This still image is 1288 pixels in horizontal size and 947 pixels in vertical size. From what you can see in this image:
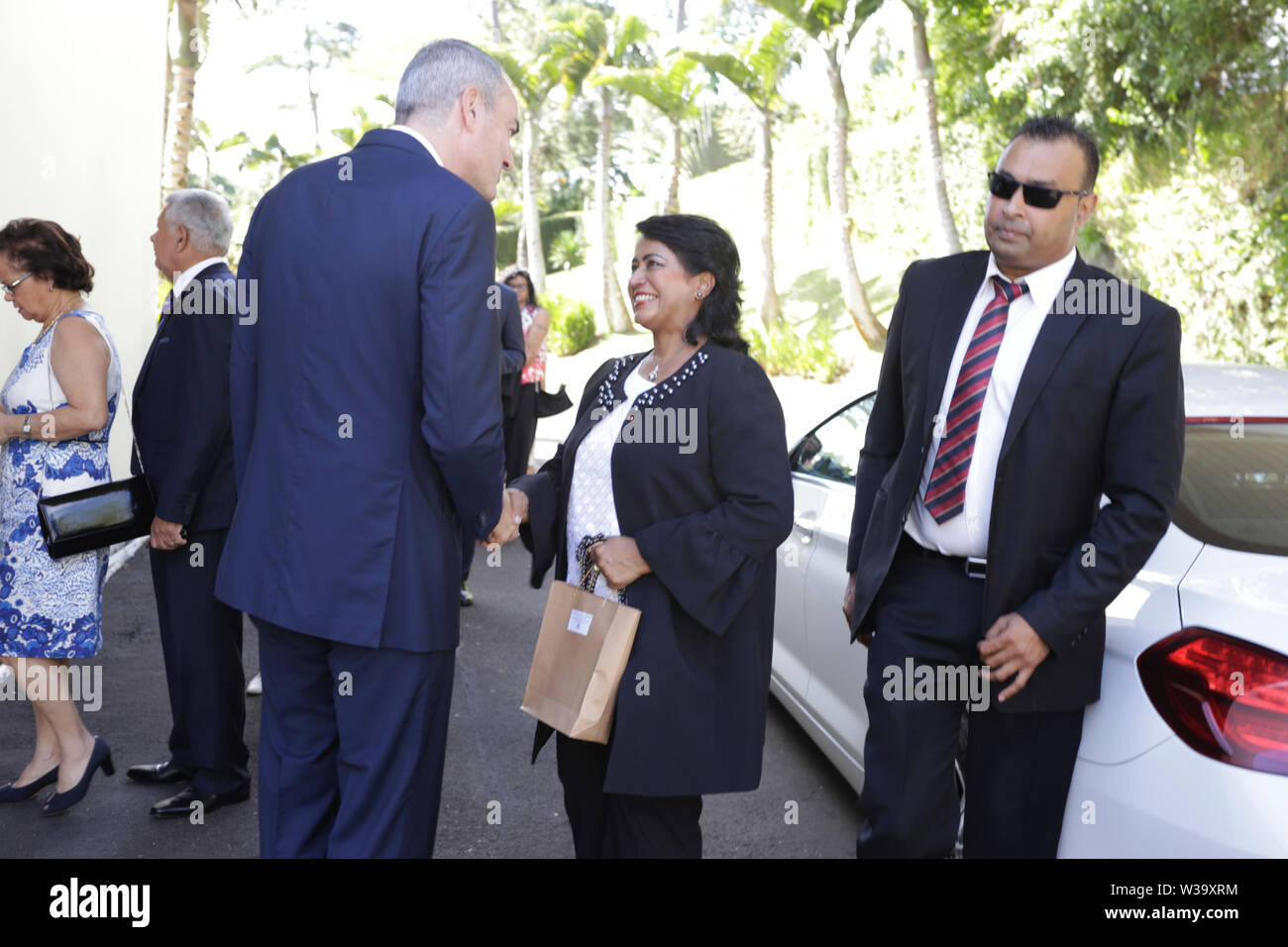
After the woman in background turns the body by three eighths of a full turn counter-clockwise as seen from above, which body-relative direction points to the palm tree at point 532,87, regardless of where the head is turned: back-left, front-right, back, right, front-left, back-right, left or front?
left

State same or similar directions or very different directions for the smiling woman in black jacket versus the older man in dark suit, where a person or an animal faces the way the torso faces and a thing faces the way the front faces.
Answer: same or similar directions

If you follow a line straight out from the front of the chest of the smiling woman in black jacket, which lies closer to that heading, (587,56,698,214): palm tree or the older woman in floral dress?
the older woman in floral dress

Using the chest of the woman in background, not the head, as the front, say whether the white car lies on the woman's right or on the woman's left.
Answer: on the woman's left

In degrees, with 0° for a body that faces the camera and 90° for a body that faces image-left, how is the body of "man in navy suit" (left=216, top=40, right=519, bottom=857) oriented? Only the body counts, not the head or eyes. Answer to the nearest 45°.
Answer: approximately 225°

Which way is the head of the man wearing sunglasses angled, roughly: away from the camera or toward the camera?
toward the camera

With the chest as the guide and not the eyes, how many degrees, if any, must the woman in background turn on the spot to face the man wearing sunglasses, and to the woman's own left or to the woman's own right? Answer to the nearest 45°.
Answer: approximately 45° to the woman's own left

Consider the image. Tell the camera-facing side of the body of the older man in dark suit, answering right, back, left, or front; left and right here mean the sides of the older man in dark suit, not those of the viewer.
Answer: left

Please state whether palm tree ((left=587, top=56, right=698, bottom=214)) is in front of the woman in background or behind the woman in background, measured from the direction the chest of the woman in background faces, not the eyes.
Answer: behind

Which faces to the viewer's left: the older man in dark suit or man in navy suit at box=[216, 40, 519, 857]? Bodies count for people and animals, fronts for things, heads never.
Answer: the older man in dark suit

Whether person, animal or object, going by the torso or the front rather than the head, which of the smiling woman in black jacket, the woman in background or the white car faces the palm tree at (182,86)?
the white car

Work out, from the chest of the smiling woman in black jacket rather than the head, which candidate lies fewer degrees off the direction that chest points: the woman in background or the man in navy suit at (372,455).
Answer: the man in navy suit

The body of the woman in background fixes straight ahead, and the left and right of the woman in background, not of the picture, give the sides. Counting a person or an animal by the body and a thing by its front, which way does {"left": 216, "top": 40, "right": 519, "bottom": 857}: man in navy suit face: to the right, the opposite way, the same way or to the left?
the opposite way

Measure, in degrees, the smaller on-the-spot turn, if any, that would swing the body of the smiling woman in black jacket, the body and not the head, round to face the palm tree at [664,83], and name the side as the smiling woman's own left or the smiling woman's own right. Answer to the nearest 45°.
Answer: approximately 135° to the smiling woman's own right

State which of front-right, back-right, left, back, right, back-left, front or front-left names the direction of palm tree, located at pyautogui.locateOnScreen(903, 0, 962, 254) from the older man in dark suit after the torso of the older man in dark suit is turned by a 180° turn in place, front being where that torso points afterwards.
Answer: front-left
